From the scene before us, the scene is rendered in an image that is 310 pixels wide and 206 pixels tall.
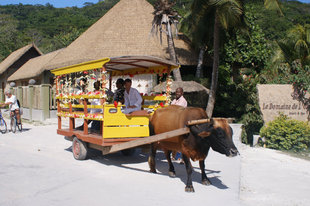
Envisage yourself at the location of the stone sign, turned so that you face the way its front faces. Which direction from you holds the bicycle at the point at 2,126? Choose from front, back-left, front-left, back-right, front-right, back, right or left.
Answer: right

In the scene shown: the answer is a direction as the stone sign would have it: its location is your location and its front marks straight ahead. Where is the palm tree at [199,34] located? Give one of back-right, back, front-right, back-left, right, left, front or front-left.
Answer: back-right

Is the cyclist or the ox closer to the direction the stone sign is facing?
the ox

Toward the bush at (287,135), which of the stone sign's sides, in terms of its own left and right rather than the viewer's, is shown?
front

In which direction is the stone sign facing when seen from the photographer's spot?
facing the viewer

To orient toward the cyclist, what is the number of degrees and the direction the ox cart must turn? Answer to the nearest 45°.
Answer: approximately 180°

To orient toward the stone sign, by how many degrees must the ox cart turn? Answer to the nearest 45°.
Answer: approximately 90° to its left

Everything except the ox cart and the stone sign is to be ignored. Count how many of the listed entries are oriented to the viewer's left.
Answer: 0

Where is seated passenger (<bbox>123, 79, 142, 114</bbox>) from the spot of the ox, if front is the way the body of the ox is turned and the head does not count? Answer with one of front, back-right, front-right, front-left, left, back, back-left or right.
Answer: back

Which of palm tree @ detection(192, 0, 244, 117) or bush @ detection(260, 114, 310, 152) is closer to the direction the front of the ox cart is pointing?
the bush

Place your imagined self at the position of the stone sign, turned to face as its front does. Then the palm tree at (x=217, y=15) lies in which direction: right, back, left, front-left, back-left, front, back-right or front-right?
back-right

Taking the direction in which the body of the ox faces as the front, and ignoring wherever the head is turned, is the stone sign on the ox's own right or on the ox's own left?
on the ox's own left

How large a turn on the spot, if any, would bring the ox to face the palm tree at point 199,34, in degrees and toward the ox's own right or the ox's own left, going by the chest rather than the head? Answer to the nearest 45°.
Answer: approximately 135° to the ox's own left

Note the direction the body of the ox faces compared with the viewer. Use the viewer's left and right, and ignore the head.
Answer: facing the viewer and to the right of the viewer

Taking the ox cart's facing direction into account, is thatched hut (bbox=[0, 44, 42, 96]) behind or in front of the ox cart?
behind

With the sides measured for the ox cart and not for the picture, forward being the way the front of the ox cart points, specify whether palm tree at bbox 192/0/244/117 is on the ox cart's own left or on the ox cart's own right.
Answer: on the ox cart's own left

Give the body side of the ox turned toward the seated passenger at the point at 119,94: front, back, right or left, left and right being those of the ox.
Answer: back

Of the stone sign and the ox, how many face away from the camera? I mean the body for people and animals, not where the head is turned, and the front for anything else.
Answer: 0

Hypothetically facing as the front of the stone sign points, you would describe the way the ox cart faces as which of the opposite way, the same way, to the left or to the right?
to the left
